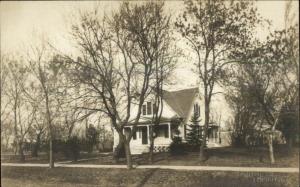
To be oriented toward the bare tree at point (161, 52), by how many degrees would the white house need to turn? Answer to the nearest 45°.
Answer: approximately 45° to its left

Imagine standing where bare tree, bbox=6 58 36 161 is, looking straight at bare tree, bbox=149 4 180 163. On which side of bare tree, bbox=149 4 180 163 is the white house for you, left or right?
left

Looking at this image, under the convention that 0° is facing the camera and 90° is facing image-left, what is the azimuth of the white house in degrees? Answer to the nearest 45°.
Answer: approximately 45°

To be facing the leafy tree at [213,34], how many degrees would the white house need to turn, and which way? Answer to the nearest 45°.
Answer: approximately 45° to its left

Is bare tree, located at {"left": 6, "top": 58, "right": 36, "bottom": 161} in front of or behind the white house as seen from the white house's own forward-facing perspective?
in front

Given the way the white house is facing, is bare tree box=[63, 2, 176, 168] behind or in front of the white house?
in front
